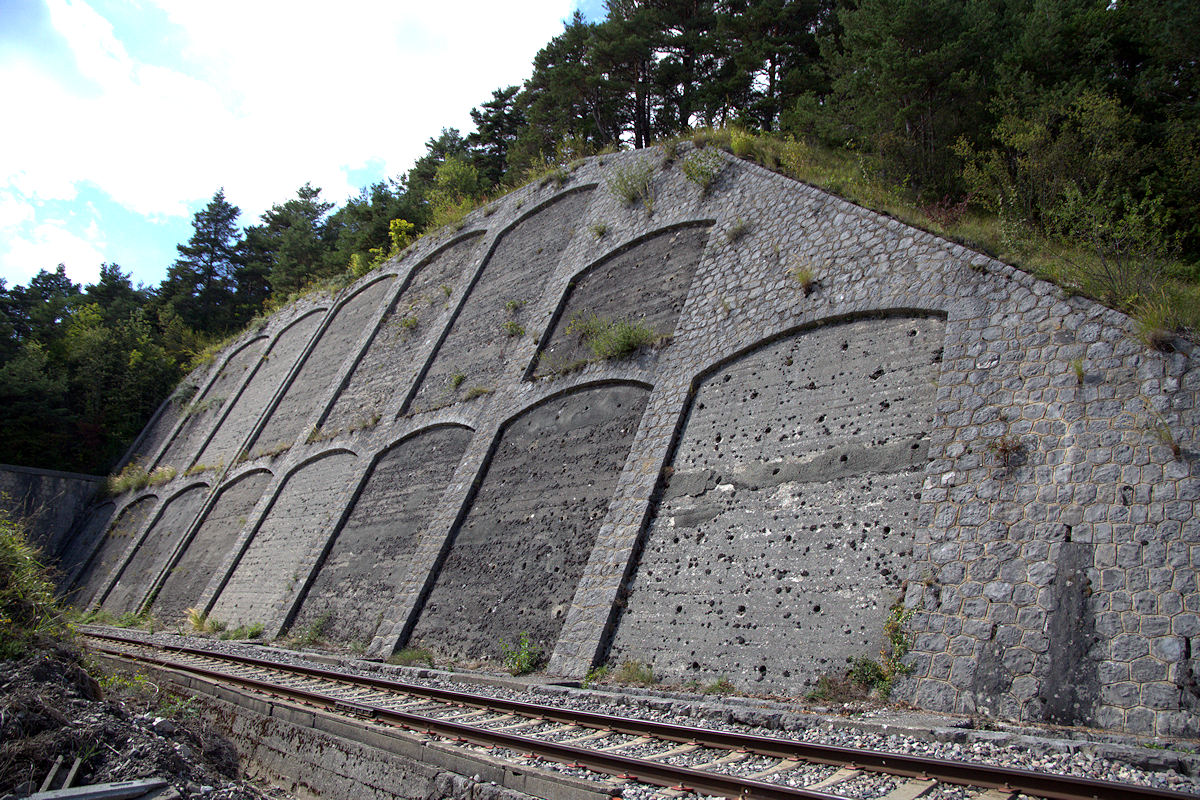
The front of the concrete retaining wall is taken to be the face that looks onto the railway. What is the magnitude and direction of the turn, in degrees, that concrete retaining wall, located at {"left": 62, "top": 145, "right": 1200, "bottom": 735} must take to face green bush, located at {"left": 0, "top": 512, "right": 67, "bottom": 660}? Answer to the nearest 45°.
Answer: approximately 45° to its right

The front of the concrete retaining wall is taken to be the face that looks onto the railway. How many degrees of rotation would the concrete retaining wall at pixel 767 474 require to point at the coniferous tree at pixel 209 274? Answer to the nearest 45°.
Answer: approximately 90° to its right

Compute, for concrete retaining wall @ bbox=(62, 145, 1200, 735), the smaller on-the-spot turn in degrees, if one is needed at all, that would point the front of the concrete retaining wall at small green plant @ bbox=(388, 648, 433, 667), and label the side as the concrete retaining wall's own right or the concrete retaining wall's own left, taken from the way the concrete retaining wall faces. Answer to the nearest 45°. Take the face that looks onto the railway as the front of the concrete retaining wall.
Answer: approximately 90° to the concrete retaining wall's own right

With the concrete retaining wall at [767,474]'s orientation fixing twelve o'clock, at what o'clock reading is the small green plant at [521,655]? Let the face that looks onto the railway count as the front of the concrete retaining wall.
The small green plant is roughly at 3 o'clock from the concrete retaining wall.

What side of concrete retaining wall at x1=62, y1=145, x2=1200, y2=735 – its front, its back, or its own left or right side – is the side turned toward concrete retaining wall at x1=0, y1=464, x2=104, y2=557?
right

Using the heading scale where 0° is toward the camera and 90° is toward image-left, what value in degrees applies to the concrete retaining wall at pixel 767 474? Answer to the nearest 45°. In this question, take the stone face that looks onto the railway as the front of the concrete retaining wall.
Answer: approximately 45°
